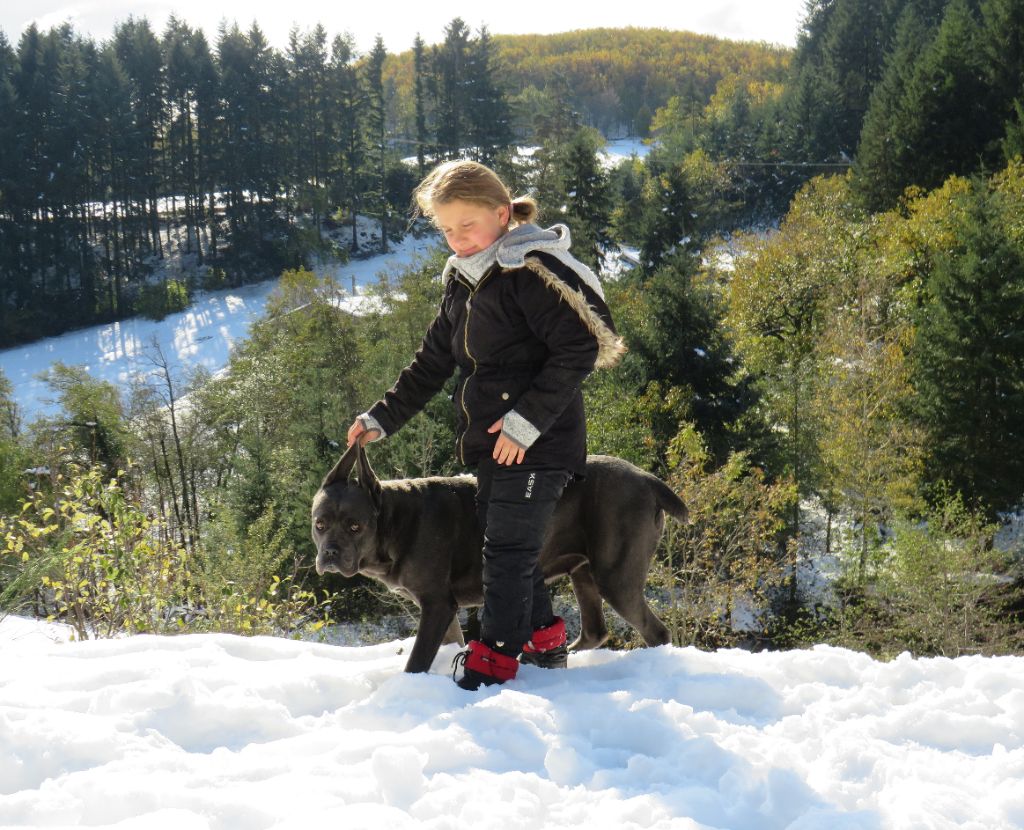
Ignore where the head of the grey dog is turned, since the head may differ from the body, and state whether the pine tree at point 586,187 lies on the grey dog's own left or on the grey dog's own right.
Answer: on the grey dog's own right

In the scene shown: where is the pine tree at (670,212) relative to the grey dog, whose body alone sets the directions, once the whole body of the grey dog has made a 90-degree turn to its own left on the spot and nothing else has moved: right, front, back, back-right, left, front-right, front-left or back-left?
back

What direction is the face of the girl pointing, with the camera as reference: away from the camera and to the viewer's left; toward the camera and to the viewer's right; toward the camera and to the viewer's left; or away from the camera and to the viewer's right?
toward the camera and to the viewer's left

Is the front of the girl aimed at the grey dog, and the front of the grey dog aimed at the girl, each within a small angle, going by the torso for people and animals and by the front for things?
no

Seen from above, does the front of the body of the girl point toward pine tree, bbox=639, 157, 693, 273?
no

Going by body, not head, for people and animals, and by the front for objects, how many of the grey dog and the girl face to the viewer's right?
0

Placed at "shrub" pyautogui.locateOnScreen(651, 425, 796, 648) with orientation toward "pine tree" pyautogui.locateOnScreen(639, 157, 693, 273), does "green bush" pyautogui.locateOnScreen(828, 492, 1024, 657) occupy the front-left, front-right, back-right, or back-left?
back-right

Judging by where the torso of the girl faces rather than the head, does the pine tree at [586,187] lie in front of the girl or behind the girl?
behind

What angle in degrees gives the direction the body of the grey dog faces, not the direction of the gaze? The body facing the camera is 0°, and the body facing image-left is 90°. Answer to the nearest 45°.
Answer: approximately 90°

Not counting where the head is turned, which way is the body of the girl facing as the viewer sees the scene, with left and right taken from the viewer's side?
facing the viewer and to the left of the viewer
